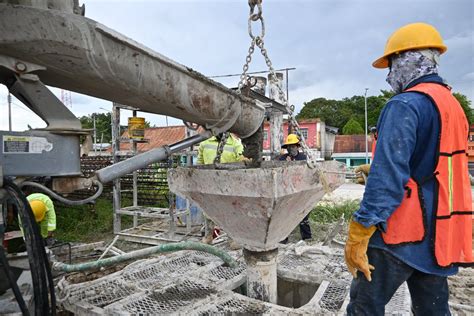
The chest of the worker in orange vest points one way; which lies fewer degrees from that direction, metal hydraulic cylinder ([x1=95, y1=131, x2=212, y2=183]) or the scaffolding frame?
the scaffolding frame

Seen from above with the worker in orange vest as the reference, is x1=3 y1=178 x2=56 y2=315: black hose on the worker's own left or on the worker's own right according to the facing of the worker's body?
on the worker's own left

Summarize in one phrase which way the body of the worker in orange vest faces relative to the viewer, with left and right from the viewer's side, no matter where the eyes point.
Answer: facing away from the viewer and to the left of the viewer

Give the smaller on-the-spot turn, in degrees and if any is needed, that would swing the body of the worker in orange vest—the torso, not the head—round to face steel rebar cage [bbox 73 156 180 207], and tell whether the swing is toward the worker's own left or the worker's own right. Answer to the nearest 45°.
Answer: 0° — they already face it

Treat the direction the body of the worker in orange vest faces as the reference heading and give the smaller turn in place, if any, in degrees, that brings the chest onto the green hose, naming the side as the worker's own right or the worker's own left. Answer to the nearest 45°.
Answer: approximately 45° to the worker's own left

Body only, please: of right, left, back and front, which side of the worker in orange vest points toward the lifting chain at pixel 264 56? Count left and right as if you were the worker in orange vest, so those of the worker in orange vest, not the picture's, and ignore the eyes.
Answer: front
